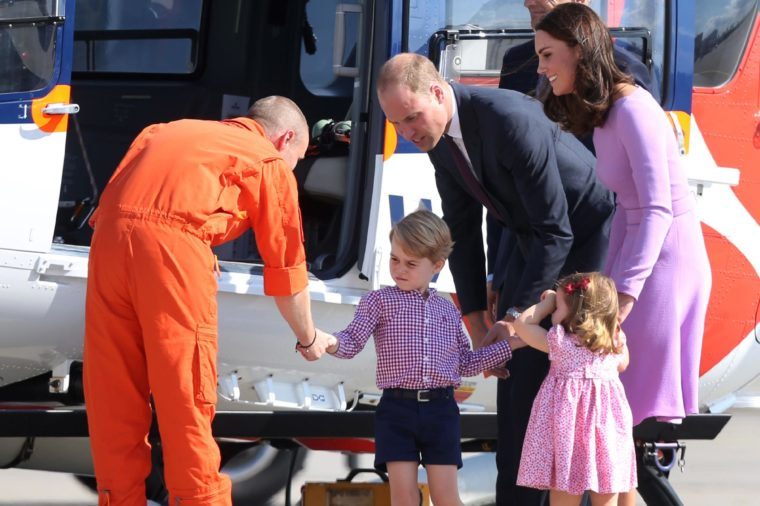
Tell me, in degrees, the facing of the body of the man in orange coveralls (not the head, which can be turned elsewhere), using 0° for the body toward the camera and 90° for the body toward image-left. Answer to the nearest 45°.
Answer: approximately 225°

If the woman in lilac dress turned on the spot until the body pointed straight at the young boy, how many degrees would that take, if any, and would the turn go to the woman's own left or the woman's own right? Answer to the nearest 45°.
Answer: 0° — they already face them

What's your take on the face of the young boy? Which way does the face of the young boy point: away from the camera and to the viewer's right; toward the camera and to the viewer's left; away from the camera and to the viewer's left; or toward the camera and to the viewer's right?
toward the camera and to the viewer's left

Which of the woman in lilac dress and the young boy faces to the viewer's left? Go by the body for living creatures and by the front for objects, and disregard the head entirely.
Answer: the woman in lilac dress

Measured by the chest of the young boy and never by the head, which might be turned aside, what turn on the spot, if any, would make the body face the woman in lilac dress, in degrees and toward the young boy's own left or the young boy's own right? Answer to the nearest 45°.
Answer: approximately 90° to the young boy's own left

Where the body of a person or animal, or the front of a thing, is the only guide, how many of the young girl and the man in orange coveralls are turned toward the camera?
0

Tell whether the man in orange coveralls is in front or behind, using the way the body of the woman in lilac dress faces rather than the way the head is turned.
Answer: in front

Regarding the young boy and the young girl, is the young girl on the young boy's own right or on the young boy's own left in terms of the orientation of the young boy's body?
on the young boy's own left

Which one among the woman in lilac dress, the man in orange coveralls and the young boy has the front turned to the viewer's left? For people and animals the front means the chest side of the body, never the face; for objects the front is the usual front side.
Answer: the woman in lilac dress

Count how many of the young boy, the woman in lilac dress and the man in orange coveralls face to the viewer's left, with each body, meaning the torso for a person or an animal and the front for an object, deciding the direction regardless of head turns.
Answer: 1

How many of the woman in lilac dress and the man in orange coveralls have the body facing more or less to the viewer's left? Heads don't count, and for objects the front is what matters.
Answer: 1

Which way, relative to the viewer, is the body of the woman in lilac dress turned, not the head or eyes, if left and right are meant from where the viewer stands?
facing to the left of the viewer

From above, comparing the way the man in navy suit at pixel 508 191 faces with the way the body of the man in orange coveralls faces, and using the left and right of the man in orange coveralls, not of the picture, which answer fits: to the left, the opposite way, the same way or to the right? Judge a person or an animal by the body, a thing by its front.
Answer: the opposite way

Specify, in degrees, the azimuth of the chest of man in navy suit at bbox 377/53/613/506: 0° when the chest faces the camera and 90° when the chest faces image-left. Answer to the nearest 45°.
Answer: approximately 45°
